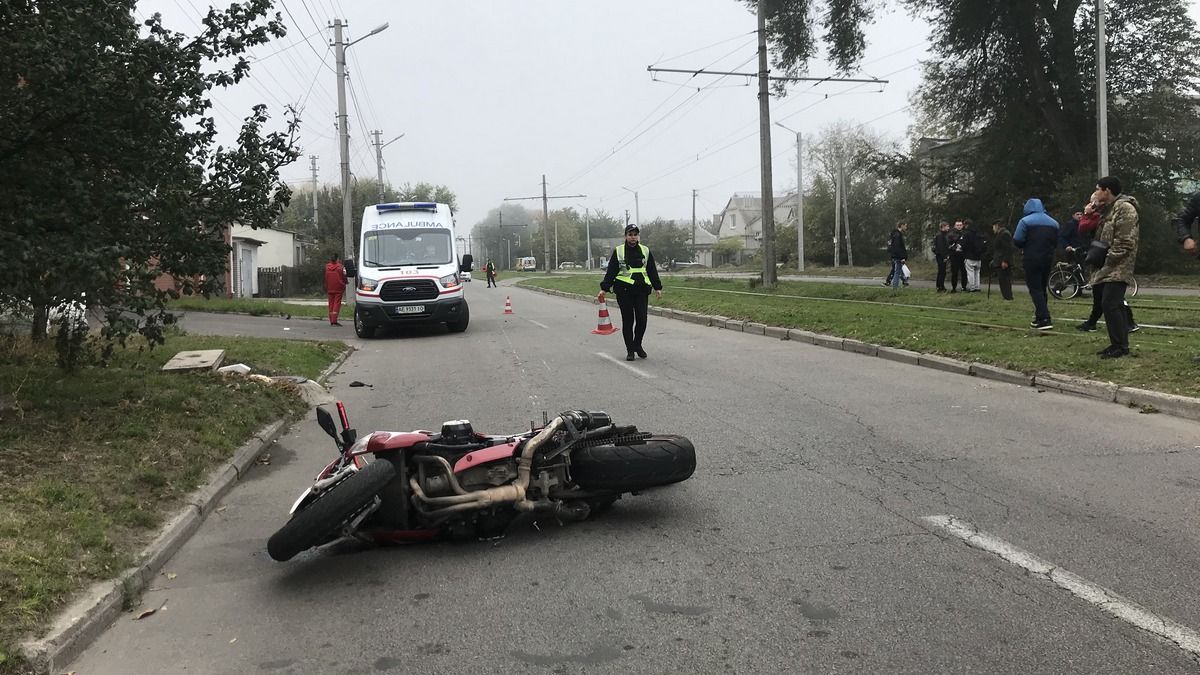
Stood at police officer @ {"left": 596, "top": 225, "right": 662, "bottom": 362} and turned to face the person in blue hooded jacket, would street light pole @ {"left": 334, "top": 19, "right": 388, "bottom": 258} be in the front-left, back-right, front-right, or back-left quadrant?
back-left

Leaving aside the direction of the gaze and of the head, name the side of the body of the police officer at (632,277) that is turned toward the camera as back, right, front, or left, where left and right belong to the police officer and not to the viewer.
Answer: front

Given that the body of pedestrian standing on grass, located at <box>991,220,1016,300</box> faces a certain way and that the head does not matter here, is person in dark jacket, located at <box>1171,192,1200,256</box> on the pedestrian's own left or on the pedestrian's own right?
on the pedestrian's own left

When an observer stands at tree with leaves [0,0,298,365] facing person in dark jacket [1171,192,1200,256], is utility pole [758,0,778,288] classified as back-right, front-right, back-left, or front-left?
front-left

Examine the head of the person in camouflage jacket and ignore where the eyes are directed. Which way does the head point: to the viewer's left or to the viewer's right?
to the viewer's left

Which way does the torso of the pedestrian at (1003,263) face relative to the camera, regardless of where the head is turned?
to the viewer's left

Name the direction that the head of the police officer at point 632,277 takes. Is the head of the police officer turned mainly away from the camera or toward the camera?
toward the camera

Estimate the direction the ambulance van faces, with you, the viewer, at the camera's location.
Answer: facing the viewer

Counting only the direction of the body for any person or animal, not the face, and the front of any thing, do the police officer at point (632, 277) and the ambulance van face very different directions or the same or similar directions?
same or similar directions

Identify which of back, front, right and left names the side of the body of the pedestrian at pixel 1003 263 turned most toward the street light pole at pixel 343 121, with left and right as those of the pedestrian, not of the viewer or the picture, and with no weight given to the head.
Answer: front

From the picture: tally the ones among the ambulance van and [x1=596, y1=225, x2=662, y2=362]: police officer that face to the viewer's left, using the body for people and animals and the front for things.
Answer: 0

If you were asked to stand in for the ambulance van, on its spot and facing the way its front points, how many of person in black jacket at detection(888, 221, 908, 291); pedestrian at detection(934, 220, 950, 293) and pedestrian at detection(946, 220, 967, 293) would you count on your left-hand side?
3

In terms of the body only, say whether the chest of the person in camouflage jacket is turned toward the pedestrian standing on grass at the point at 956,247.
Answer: no

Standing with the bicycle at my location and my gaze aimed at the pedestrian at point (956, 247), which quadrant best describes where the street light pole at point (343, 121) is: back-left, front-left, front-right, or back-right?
front-left

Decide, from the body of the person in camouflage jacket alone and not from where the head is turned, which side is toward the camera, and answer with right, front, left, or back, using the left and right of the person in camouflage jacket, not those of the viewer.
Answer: left

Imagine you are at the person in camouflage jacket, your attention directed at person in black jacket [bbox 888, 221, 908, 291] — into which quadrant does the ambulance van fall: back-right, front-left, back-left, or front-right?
front-left
